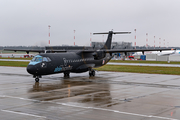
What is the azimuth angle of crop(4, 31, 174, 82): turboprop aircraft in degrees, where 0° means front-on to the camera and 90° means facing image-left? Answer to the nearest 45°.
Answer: approximately 45°
